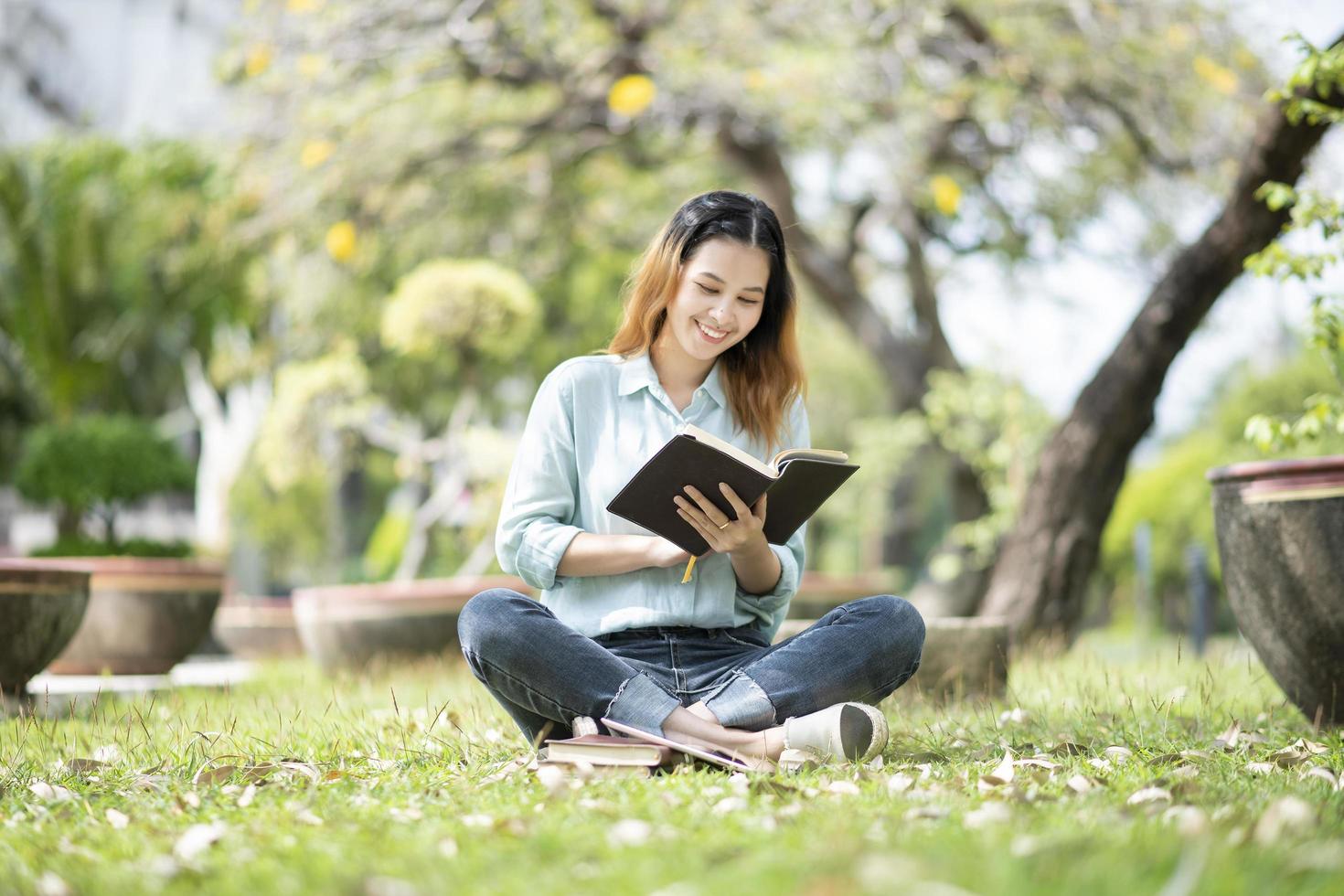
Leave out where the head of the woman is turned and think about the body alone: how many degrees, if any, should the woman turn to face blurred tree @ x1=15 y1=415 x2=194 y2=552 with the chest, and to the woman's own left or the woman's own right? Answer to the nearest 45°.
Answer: approximately 135° to the woman's own right

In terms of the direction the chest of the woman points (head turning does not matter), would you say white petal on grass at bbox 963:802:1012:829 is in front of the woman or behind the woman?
in front

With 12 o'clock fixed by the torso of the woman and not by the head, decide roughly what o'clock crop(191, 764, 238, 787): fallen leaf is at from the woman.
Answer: The fallen leaf is roughly at 2 o'clock from the woman.

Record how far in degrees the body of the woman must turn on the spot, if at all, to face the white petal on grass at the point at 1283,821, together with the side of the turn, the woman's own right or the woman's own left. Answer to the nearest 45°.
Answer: approximately 45° to the woman's own left

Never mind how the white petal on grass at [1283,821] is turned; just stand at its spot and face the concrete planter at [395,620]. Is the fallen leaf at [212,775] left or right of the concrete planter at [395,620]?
left

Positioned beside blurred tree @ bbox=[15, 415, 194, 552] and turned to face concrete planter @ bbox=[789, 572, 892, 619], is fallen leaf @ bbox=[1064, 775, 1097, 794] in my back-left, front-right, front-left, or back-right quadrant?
front-right

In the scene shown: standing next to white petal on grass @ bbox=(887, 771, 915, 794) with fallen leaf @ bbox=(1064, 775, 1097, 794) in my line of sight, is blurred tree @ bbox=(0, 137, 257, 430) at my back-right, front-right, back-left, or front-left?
back-left

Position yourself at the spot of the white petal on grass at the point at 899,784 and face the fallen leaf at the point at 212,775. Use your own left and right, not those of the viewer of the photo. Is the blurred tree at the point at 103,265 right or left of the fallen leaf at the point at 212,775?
right

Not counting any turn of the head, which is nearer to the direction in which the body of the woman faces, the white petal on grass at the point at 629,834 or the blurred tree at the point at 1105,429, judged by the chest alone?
the white petal on grass

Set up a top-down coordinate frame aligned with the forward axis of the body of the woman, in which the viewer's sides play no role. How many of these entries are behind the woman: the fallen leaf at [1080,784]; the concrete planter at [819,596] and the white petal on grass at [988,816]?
1

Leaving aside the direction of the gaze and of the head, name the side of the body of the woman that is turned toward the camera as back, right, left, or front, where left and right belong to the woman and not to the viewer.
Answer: front

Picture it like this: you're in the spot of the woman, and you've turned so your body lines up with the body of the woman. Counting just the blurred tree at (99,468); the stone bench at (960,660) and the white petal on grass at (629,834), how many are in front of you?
1

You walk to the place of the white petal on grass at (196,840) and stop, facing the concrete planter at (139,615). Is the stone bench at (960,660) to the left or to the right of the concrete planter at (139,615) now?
right

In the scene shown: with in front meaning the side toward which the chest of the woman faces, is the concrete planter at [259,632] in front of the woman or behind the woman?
behind

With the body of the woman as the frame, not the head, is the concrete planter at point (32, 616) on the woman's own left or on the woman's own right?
on the woman's own right
